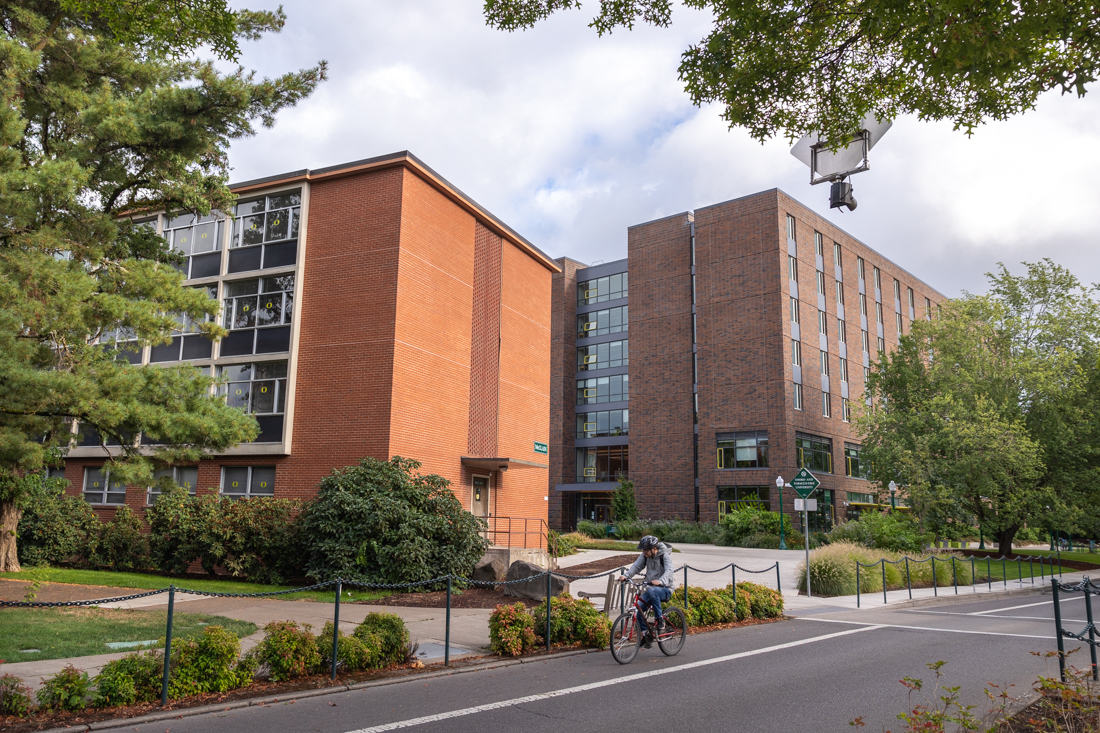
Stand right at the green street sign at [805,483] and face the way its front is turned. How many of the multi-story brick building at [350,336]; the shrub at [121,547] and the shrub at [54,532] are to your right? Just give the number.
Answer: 3

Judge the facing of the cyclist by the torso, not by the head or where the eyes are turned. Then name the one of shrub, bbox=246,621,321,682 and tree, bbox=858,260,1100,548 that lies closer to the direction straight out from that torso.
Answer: the shrub

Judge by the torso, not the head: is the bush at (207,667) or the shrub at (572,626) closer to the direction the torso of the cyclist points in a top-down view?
the bush

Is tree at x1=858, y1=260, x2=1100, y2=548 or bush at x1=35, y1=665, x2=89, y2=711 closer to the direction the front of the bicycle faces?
the bush

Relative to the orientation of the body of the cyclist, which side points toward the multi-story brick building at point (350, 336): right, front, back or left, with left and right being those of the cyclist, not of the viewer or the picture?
right

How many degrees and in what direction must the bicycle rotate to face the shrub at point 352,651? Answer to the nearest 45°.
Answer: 0° — it already faces it

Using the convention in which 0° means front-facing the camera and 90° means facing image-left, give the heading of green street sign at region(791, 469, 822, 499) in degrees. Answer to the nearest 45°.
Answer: approximately 0°

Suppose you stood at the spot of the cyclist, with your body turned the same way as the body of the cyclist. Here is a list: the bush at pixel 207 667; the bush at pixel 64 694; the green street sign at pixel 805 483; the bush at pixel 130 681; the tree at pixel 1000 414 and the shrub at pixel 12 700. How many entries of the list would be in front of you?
4

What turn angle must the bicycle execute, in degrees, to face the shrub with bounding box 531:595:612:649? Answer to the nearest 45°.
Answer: approximately 90° to its right
